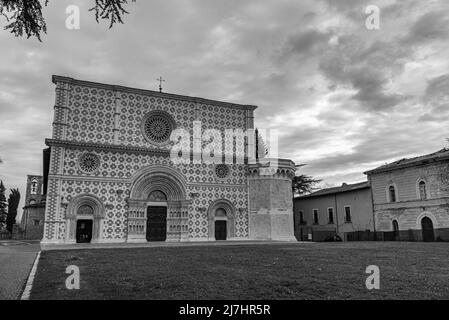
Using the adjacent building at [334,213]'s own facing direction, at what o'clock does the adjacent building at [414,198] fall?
the adjacent building at [414,198] is roughly at 9 o'clock from the adjacent building at [334,213].

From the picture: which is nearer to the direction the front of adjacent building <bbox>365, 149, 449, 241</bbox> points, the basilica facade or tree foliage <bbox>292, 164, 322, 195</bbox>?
the basilica facade

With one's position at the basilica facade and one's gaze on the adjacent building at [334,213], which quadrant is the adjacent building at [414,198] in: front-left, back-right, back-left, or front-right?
front-right

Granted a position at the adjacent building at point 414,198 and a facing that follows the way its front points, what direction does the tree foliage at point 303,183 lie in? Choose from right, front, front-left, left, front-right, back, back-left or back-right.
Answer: right

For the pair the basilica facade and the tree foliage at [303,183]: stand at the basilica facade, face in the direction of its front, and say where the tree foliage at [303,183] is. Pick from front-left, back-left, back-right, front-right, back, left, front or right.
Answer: back-left

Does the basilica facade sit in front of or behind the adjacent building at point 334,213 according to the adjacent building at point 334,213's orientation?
in front

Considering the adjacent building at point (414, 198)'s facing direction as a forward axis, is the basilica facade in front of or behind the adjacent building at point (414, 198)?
in front

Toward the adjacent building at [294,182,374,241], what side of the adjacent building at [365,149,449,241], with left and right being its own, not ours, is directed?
right

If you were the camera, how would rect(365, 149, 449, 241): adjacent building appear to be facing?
facing the viewer and to the left of the viewer

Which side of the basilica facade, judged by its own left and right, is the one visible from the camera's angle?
front

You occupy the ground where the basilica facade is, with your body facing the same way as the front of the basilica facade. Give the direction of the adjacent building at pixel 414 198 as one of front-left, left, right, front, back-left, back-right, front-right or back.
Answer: left

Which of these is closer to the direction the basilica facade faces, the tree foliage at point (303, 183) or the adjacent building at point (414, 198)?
the adjacent building

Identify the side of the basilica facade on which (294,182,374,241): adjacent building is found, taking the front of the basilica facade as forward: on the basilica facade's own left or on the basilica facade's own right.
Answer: on the basilica facade's own left
